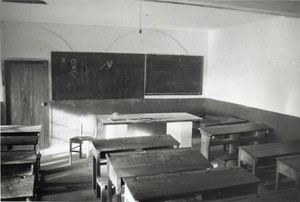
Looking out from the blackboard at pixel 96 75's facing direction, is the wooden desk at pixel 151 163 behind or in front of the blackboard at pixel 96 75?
in front

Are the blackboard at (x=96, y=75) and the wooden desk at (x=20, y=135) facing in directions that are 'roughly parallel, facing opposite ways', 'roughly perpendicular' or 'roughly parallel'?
roughly parallel

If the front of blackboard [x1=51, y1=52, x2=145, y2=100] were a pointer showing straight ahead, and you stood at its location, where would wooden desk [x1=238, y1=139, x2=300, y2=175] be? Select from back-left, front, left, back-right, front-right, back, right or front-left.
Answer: front-left

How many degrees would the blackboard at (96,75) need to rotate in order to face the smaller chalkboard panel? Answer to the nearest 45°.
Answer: approximately 90° to its left

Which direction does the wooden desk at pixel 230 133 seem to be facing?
toward the camera

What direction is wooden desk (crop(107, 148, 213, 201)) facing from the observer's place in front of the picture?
facing the viewer

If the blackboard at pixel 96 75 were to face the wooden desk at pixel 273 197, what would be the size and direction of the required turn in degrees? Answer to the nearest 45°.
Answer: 0° — it already faces it

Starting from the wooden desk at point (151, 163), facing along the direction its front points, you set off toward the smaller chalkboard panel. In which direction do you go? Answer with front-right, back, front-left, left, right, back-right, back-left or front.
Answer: back

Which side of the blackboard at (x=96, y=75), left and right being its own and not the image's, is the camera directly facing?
front
